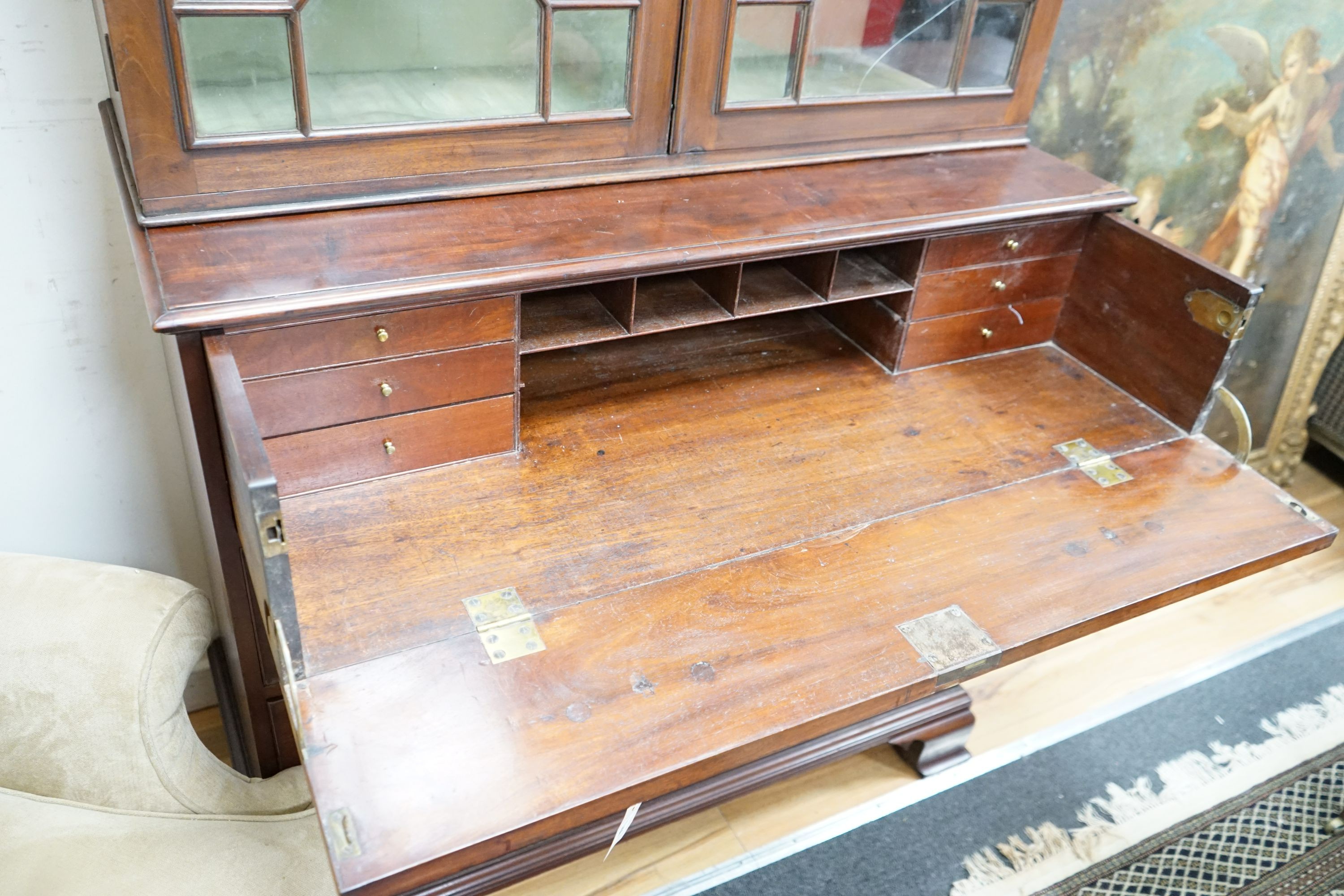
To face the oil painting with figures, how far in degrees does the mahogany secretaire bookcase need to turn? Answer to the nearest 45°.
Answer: approximately 90° to its left

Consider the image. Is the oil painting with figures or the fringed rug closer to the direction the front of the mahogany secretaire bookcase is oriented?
the fringed rug

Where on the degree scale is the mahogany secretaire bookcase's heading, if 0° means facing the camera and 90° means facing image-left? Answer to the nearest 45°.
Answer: approximately 315°
